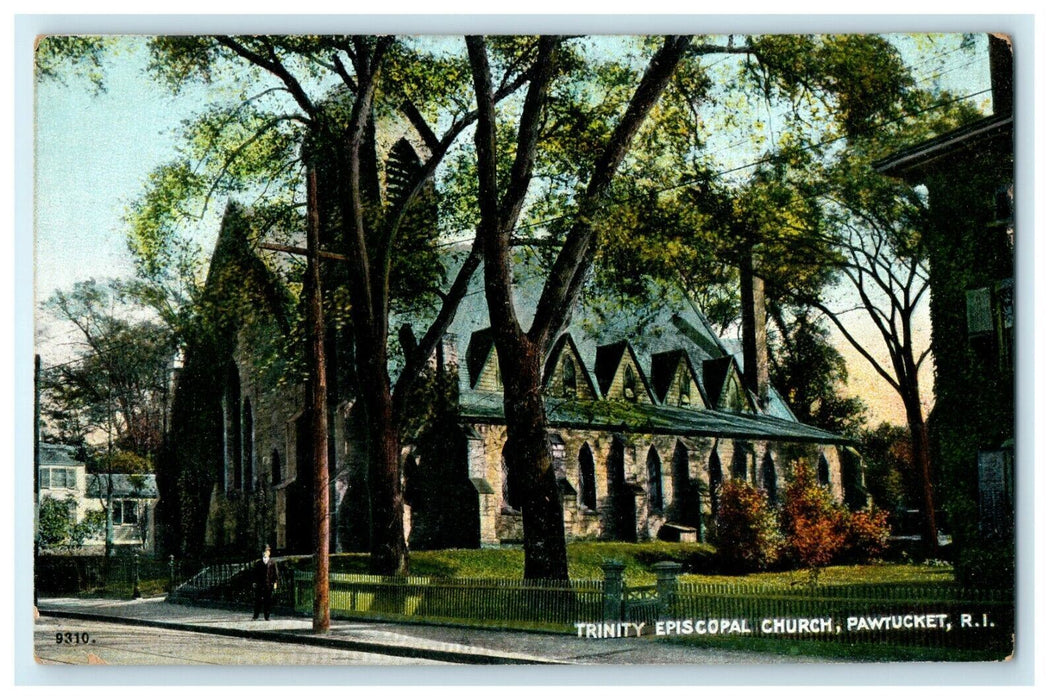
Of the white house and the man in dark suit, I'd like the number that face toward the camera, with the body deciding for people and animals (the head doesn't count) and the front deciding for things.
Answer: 2

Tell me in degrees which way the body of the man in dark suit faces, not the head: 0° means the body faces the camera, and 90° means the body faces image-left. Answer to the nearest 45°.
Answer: approximately 0°

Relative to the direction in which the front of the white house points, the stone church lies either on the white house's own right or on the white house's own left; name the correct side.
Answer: on the white house's own left

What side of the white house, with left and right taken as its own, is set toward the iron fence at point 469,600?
front

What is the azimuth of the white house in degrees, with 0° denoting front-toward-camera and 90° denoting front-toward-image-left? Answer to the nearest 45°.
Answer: approximately 0°

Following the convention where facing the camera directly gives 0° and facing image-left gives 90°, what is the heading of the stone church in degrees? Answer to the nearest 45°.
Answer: approximately 45°
